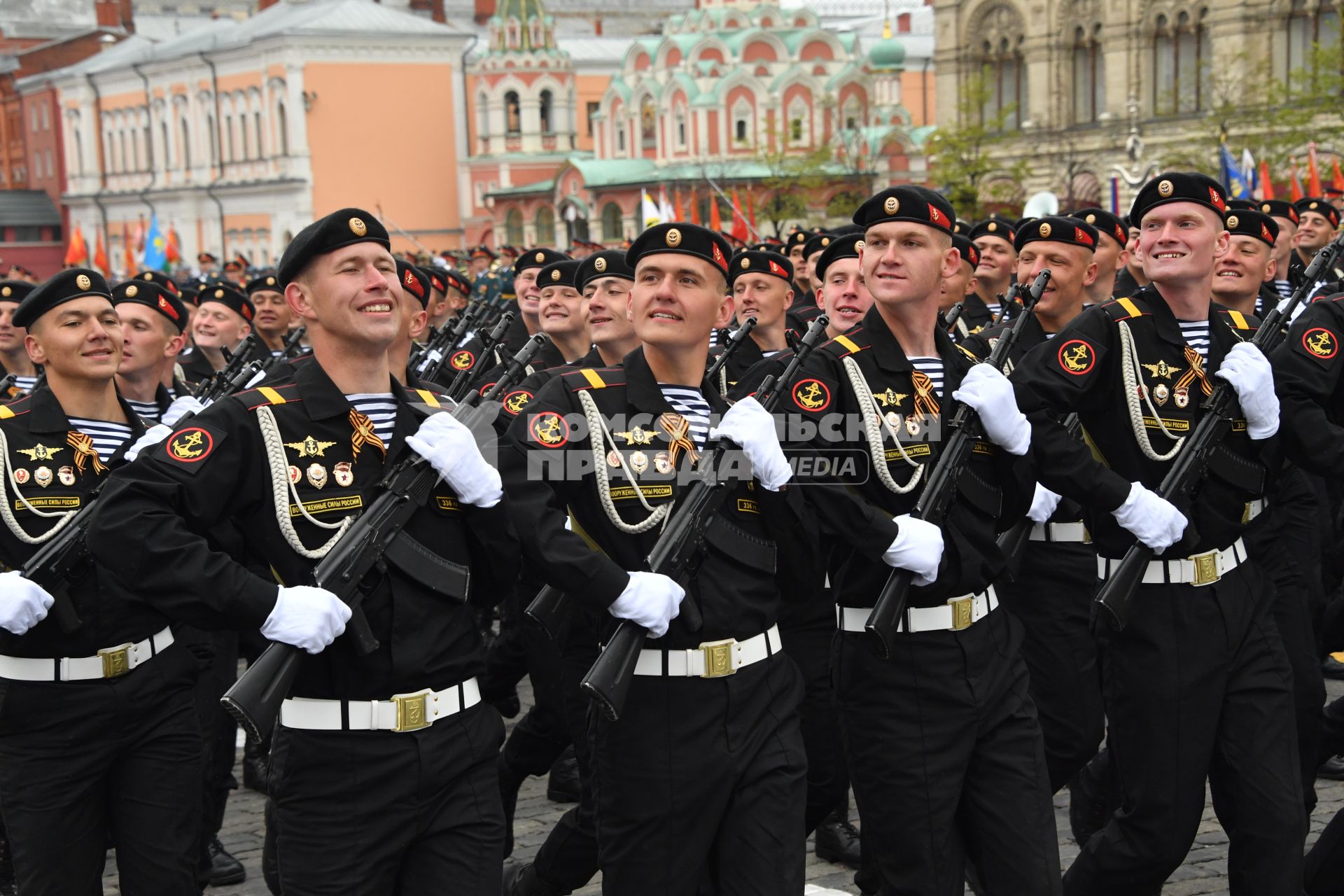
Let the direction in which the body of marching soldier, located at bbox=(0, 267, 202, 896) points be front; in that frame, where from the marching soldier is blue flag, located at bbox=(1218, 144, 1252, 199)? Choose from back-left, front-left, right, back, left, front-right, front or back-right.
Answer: left

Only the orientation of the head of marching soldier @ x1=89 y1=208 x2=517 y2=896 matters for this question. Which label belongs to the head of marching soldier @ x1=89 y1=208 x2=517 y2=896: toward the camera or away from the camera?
toward the camera

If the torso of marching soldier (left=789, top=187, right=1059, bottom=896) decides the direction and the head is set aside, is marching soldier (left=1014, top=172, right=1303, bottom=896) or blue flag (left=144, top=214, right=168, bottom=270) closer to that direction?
the marching soldier

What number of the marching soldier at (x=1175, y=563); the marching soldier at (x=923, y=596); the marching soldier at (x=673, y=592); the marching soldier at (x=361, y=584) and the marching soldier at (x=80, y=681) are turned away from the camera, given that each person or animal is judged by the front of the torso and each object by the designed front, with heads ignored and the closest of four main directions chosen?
0

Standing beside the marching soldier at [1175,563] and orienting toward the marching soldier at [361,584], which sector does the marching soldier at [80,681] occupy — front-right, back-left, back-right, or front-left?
front-right

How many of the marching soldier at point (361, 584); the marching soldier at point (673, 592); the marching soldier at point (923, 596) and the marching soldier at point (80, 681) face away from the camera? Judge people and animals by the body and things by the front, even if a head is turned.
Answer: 0

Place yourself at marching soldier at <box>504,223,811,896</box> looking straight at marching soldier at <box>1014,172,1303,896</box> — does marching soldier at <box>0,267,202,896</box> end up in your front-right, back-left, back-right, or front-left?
back-left

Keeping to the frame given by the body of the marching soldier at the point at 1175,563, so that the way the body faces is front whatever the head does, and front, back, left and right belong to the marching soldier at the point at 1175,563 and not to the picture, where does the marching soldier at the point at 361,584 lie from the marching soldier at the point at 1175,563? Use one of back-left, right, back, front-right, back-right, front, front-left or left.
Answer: right

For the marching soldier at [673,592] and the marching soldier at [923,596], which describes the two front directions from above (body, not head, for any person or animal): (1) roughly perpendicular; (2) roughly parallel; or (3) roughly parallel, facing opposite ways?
roughly parallel

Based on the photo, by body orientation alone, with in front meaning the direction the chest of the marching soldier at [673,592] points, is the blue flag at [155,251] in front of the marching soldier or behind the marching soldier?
behind

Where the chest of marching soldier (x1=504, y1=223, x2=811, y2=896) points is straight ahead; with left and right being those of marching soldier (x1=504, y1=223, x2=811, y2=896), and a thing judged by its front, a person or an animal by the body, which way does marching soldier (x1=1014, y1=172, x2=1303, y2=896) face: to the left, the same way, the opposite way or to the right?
the same way

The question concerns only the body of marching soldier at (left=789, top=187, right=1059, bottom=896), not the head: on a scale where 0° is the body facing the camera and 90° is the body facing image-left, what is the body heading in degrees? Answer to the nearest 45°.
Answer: approximately 315°

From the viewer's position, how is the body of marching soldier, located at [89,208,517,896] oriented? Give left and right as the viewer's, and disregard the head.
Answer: facing the viewer and to the right of the viewer

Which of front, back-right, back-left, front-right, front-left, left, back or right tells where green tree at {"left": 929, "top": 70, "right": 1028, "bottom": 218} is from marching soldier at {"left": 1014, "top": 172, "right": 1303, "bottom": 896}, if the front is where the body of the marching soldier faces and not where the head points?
back-left

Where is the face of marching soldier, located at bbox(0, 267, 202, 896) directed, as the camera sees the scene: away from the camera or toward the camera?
toward the camera

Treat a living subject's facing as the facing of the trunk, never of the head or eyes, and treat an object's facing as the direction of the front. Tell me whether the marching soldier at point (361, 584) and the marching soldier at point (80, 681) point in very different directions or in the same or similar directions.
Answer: same or similar directions

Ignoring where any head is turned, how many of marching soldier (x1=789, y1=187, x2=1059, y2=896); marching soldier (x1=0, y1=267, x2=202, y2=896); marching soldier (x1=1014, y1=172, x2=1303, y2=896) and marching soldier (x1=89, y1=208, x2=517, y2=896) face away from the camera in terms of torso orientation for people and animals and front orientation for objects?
0
